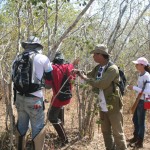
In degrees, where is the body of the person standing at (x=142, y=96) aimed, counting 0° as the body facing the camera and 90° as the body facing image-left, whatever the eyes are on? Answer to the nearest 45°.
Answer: approximately 90°

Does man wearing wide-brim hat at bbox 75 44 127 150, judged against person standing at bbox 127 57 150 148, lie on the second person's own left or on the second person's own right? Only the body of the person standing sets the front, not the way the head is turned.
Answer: on the second person's own left

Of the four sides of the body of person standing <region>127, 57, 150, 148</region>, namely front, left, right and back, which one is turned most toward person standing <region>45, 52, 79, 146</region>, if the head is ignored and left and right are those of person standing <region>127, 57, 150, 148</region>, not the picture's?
front

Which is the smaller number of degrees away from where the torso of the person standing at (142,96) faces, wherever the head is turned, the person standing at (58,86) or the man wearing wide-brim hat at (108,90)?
the person standing

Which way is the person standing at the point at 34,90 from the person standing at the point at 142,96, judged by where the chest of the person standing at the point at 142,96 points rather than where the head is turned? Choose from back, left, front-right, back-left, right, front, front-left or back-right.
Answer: front-left
